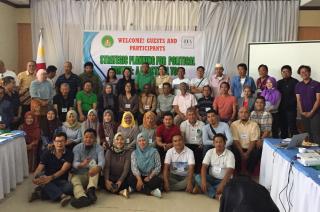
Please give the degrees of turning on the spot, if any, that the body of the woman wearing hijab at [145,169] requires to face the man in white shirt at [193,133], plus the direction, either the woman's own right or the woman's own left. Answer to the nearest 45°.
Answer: approximately 135° to the woman's own left

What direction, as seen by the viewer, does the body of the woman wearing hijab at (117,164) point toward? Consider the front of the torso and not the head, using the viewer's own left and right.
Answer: facing the viewer

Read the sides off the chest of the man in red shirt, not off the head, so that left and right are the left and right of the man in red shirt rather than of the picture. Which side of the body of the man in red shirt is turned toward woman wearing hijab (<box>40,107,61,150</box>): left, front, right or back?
right

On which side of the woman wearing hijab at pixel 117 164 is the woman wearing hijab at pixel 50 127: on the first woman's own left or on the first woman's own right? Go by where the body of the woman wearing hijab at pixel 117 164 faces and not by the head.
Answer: on the first woman's own right

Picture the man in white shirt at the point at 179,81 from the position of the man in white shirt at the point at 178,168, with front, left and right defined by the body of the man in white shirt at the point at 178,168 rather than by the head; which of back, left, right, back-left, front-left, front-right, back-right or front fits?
back

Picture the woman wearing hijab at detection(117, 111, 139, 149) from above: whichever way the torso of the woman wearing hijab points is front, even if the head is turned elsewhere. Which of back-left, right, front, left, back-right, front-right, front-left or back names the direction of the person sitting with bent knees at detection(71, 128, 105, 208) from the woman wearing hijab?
front-right

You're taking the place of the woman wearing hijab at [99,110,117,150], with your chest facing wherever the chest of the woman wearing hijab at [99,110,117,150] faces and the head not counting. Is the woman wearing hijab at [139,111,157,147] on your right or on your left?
on your left

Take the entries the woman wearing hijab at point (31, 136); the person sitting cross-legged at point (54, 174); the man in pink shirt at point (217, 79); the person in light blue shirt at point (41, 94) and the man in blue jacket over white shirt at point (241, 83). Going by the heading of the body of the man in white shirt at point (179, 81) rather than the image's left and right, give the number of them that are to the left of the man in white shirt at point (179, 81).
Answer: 2

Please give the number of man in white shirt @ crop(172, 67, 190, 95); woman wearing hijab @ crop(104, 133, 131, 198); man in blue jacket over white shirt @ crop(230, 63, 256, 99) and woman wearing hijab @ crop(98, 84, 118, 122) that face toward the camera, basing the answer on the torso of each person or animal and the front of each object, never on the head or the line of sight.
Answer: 4

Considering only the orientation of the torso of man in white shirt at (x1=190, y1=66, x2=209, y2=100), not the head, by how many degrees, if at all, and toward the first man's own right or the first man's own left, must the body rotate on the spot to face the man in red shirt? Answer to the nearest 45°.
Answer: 0° — they already face them

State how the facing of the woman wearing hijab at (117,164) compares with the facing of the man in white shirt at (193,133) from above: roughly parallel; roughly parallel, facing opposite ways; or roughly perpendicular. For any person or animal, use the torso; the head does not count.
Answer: roughly parallel

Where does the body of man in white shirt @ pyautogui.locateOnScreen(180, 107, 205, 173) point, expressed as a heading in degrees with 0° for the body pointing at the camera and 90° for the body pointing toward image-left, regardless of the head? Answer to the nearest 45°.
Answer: approximately 0°

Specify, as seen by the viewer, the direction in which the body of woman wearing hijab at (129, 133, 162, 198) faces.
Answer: toward the camera

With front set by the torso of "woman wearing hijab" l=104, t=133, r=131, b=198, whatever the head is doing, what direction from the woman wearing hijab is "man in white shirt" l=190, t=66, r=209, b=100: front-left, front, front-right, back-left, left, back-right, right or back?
back-left

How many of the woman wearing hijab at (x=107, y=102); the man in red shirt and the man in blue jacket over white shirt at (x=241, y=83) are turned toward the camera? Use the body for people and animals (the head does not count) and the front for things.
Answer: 3

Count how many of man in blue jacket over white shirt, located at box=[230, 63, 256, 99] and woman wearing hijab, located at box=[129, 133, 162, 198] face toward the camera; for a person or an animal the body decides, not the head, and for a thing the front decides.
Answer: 2

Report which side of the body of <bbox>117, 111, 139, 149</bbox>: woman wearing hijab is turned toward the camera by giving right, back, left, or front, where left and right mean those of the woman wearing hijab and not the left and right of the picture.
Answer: front
